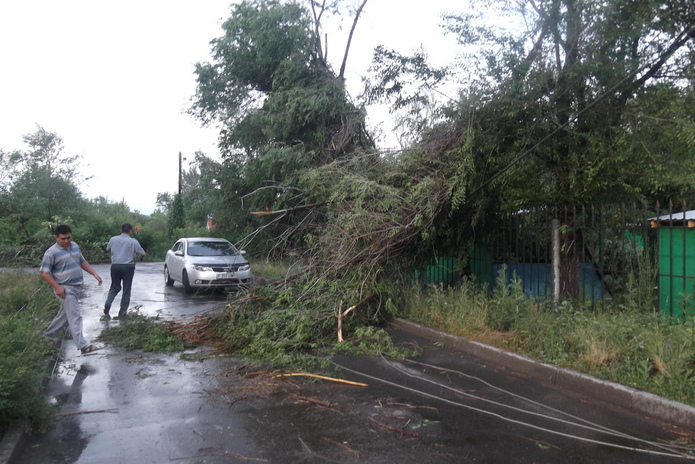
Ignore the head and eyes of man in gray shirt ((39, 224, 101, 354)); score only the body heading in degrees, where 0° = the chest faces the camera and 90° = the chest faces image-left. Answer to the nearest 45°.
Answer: approximately 315°

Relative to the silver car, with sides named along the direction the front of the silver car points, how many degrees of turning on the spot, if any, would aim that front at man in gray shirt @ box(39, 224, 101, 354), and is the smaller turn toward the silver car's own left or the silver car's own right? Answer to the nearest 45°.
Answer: approximately 45° to the silver car's own right

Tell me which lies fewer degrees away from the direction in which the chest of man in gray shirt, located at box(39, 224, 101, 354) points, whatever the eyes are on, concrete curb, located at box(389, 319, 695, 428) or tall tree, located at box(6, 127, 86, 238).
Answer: the concrete curb

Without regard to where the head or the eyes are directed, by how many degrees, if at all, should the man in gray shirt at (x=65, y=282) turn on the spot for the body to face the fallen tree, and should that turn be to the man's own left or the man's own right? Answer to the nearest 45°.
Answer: approximately 45° to the man's own left

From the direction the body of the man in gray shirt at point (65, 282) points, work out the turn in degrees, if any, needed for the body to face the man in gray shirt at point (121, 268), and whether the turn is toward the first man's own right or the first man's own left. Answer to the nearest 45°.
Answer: approximately 135° to the first man's own left

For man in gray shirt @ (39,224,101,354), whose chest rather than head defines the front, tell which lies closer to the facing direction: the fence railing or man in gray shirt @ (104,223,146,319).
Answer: the fence railing

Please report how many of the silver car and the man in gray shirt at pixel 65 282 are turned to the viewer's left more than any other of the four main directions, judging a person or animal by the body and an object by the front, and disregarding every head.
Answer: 0

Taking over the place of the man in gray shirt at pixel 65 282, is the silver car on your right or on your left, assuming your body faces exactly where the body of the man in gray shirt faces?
on your left
